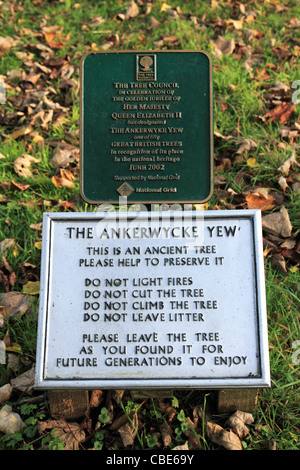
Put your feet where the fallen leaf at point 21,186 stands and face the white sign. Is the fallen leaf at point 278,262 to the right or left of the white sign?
left

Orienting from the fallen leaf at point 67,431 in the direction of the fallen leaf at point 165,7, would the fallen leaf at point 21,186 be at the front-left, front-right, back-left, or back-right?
front-left

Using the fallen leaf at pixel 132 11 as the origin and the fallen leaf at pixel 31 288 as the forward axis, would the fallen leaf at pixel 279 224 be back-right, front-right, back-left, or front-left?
front-left

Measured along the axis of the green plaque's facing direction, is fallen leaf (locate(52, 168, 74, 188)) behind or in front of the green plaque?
behind

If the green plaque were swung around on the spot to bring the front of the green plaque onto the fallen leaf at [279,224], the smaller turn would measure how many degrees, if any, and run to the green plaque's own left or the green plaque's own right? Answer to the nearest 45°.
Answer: approximately 135° to the green plaque's own left

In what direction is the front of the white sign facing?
toward the camera

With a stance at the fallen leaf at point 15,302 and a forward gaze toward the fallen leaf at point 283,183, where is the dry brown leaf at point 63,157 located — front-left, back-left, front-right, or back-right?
front-left

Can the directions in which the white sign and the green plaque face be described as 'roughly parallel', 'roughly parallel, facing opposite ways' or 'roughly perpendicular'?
roughly parallel

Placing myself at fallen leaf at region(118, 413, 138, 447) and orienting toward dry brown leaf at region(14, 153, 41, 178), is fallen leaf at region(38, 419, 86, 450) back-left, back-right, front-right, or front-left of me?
front-left

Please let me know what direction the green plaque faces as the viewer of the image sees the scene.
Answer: facing the viewer

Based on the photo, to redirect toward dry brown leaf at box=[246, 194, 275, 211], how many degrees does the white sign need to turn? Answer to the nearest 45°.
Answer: approximately 135° to its left

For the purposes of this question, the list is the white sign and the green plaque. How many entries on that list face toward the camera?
2

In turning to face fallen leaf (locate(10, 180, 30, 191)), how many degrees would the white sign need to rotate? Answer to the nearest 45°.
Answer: approximately 135° to its right
